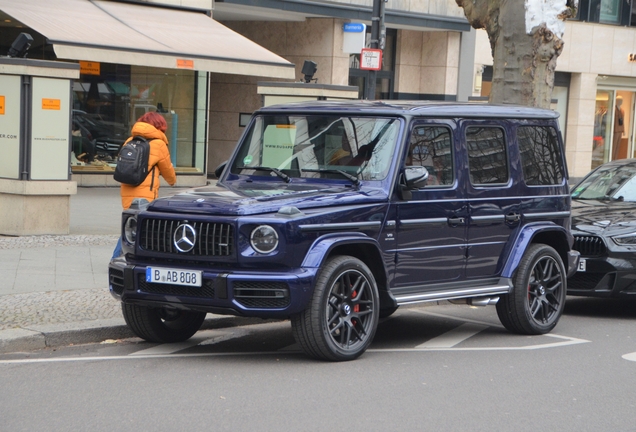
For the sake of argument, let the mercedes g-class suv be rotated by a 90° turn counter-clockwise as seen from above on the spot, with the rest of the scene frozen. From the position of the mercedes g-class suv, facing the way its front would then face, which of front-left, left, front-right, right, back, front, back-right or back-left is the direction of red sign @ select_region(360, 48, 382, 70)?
back-left

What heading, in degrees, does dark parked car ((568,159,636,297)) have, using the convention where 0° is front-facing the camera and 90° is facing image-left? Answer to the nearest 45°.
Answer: approximately 45°

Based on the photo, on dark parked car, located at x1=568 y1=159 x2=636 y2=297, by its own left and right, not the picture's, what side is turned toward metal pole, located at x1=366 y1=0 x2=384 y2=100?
right

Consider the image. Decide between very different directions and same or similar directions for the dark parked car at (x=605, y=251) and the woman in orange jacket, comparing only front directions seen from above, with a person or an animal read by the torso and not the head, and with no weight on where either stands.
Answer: very different directions

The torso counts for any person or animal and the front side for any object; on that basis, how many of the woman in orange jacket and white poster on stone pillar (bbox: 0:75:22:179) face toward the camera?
1

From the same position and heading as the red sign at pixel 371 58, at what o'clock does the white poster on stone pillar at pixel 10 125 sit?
The white poster on stone pillar is roughly at 2 o'clock from the red sign.

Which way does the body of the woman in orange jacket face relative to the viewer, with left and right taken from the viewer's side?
facing away from the viewer and to the right of the viewer

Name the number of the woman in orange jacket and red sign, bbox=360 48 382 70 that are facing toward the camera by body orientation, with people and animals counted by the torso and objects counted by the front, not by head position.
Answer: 1

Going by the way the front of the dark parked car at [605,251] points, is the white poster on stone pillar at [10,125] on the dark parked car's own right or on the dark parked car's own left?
on the dark parked car's own right
